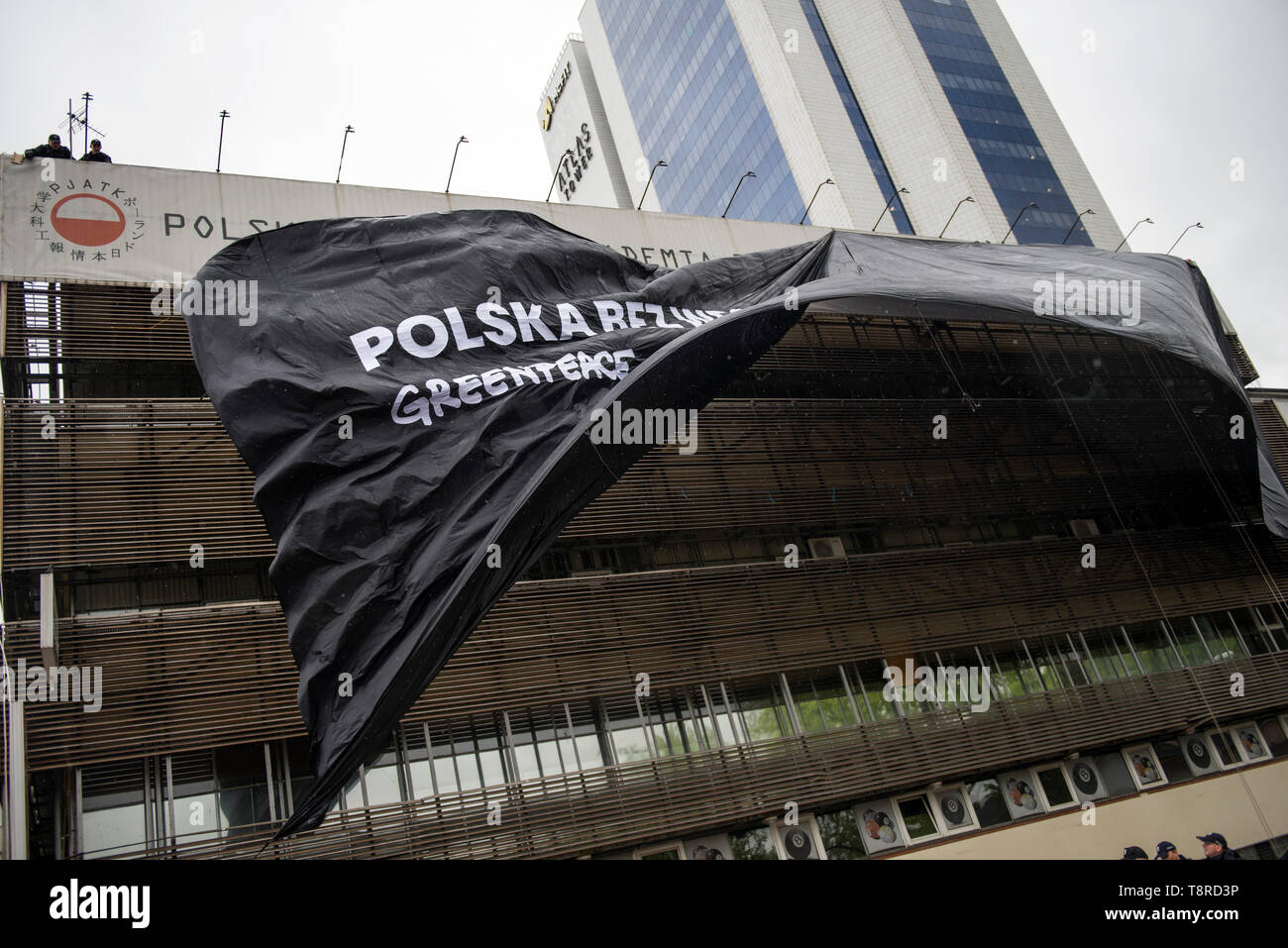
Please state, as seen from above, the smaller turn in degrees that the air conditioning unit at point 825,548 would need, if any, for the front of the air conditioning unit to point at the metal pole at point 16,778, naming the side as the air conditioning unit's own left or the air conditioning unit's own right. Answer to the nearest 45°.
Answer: approximately 45° to the air conditioning unit's own right

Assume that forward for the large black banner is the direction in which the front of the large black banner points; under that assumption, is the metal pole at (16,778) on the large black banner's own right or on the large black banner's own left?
on the large black banner's own right

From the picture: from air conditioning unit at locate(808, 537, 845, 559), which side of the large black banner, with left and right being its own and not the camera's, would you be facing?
back

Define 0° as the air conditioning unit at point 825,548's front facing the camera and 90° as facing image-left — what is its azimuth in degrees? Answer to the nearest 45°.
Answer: approximately 0°

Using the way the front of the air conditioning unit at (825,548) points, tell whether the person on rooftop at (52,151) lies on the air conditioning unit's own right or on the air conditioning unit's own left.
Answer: on the air conditioning unit's own right

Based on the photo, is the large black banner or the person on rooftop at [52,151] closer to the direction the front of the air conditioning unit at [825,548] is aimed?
the large black banner

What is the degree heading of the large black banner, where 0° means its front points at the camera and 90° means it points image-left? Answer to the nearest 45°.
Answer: approximately 0°

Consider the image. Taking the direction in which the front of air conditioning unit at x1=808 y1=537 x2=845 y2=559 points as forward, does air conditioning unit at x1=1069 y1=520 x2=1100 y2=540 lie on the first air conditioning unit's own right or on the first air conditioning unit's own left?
on the first air conditioning unit's own left

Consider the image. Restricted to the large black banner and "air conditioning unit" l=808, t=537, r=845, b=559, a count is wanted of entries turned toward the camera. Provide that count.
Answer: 2
